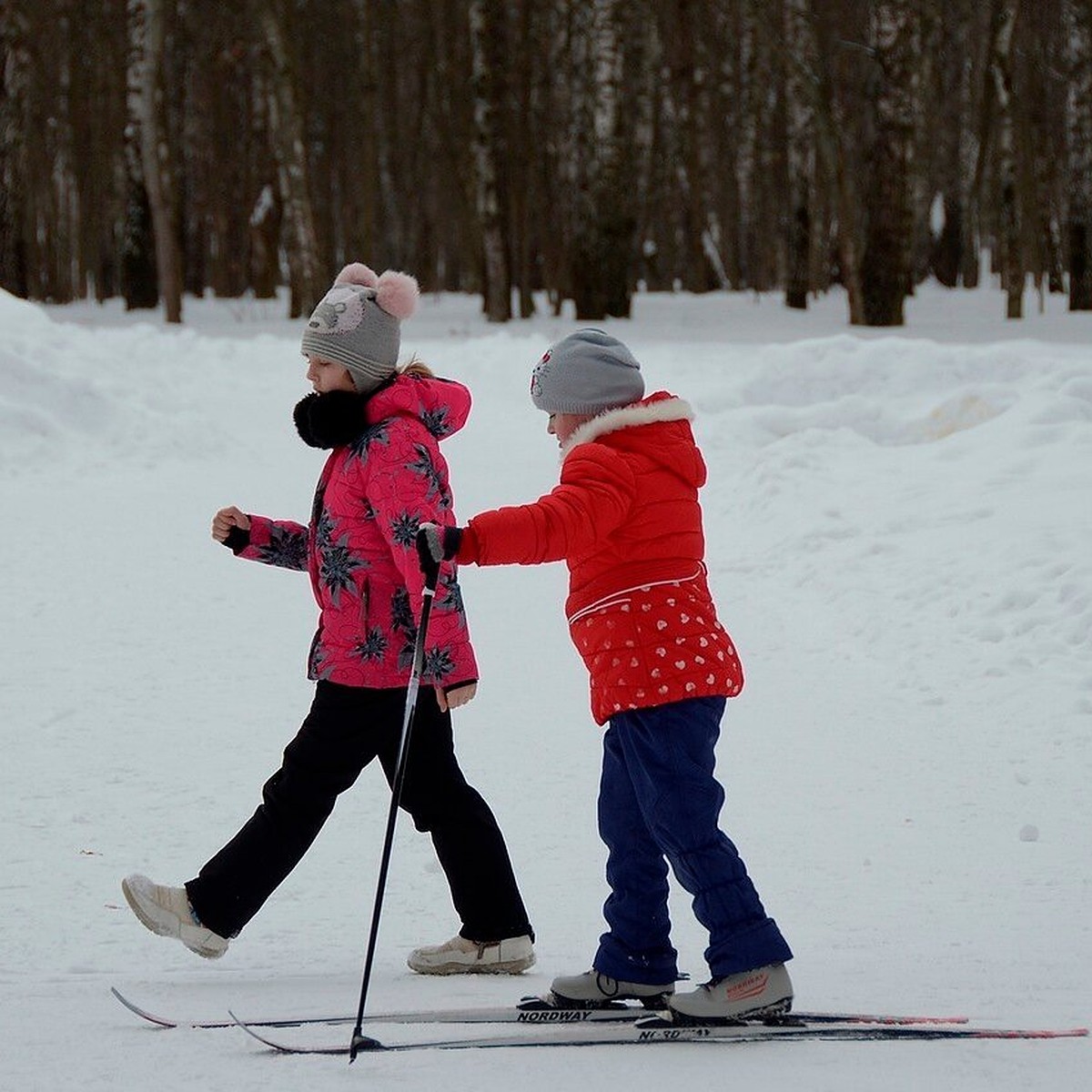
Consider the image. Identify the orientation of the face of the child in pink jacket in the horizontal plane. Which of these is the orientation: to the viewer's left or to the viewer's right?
to the viewer's left

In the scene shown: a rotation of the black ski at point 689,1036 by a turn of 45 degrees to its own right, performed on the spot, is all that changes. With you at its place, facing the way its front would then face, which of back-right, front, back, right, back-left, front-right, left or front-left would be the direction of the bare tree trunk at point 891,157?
front-right

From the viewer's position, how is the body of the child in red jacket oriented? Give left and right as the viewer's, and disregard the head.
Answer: facing to the left of the viewer

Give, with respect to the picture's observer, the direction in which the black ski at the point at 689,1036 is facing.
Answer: facing to the left of the viewer

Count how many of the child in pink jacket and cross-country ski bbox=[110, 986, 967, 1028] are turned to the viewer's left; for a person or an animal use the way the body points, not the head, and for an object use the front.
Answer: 2

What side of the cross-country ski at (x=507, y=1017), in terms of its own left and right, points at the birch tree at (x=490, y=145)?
right

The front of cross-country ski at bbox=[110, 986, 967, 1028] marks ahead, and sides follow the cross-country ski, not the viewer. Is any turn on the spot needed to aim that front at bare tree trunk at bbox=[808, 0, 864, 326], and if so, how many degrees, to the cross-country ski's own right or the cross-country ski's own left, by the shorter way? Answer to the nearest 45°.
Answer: approximately 90° to the cross-country ski's own right

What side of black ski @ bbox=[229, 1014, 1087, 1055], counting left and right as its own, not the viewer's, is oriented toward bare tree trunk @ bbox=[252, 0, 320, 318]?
right

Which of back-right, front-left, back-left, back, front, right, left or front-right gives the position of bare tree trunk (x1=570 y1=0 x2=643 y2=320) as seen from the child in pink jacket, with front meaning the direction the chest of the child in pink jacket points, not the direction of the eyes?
right

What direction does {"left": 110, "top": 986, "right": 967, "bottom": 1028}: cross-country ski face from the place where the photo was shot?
facing to the left of the viewer

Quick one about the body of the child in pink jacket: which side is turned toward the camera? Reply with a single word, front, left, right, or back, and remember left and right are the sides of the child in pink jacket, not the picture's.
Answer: left
